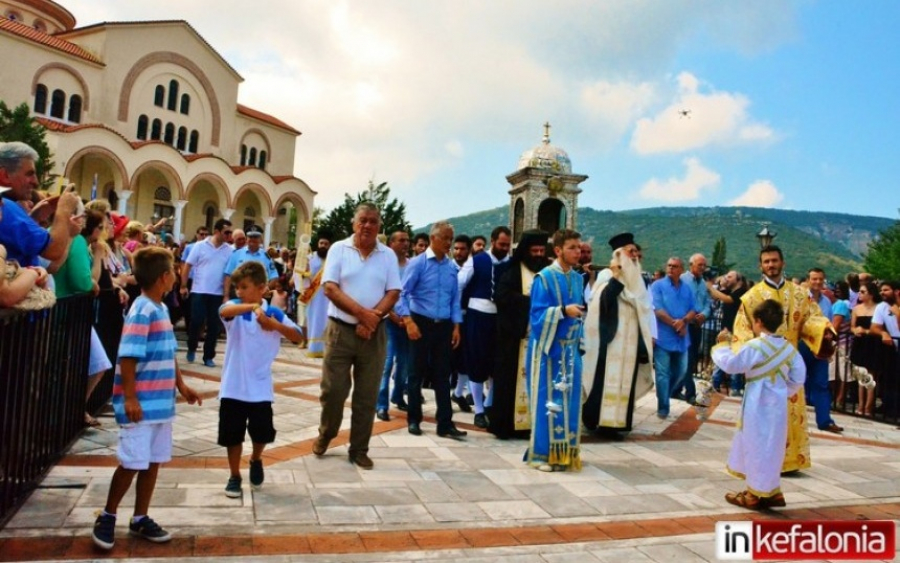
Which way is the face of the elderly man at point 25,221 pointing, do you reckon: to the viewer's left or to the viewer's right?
to the viewer's right

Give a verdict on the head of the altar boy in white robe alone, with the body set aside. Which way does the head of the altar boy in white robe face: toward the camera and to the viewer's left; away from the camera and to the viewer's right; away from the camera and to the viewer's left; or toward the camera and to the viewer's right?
away from the camera and to the viewer's left

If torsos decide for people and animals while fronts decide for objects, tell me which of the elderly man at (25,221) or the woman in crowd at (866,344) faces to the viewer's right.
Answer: the elderly man

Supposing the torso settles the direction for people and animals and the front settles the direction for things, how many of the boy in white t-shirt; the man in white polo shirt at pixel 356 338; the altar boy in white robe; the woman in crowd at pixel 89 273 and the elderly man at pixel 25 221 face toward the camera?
2

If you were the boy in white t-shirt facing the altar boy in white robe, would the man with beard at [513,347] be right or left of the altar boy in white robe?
left

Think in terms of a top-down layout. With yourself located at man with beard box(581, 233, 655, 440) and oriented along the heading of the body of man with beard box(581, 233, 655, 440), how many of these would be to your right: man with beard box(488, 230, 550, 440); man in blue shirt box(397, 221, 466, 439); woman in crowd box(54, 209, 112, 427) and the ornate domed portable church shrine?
3

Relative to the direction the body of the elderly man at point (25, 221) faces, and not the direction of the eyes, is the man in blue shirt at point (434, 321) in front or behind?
in front

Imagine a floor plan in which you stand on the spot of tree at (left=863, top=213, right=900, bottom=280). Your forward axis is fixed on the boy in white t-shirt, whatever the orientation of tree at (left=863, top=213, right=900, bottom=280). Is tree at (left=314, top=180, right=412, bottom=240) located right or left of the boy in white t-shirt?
right

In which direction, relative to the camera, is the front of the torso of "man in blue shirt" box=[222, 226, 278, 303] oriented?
toward the camera

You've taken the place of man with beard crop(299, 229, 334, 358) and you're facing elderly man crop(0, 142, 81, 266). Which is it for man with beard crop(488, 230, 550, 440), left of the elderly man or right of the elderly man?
left

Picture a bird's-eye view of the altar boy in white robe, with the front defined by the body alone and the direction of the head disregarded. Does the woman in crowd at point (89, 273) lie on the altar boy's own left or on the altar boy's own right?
on the altar boy's own left

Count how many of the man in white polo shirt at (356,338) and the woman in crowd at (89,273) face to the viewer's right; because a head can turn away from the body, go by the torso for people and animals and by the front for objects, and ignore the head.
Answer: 1

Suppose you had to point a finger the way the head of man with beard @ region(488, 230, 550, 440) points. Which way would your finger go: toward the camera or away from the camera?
toward the camera

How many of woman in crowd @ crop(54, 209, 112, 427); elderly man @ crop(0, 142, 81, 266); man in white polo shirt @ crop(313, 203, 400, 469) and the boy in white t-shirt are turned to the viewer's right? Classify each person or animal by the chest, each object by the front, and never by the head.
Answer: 2

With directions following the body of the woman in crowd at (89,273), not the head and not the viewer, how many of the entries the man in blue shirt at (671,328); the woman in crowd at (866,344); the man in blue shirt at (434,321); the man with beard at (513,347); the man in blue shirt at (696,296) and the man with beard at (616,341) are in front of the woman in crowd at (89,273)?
6

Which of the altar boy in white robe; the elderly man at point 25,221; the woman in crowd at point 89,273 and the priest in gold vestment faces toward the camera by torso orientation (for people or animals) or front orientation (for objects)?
the priest in gold vestment

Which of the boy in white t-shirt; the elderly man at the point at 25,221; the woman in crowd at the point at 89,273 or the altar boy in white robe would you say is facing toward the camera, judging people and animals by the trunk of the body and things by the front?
the boy in white t-shirt

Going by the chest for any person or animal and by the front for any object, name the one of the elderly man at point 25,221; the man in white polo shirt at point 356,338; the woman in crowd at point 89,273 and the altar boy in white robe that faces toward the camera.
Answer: the man in white polo shirt
